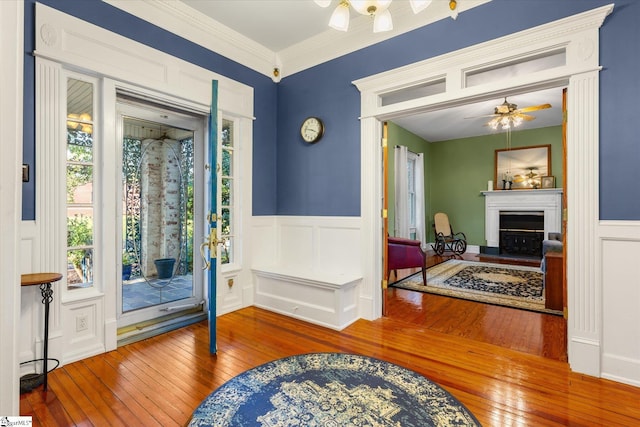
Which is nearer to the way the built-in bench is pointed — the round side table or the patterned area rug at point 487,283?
the round side table

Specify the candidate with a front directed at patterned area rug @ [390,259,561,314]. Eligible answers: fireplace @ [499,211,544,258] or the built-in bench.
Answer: the fireplace

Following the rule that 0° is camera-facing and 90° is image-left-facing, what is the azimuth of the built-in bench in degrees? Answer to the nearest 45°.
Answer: approximately 45°

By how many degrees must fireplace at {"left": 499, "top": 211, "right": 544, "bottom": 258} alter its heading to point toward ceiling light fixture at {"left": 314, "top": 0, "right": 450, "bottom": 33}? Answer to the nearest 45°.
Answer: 0° — it already faces it

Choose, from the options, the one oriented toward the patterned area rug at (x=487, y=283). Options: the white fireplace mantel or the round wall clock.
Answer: the white fireplace mantel

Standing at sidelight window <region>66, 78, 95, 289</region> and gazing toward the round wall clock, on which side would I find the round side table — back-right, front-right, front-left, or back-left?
back-right

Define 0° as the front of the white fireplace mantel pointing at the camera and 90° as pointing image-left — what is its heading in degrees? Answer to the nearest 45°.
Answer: approximately 0°

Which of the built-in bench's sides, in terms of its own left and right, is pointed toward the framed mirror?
back

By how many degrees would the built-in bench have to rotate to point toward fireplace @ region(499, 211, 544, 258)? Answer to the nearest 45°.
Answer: approximately 180°

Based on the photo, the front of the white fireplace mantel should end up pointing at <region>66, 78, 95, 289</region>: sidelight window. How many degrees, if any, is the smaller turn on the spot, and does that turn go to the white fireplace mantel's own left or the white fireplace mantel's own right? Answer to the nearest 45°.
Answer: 0° — it already faces it

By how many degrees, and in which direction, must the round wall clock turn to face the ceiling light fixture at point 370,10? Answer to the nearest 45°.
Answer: approximately 45° to its left

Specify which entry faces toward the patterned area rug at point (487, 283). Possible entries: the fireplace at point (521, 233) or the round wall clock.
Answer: the fireplace

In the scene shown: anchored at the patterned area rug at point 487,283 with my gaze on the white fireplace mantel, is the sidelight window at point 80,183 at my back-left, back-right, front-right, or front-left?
back-left
